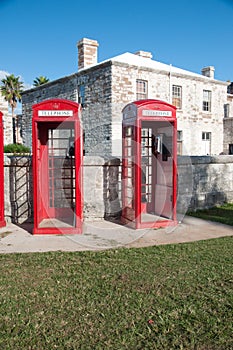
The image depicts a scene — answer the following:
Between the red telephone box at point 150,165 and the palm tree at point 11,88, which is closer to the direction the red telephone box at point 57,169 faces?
the red telephone box

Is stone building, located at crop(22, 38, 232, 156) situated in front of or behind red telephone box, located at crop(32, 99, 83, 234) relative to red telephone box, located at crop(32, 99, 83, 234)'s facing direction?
behind

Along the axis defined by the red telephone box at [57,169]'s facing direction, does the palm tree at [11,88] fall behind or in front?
behind

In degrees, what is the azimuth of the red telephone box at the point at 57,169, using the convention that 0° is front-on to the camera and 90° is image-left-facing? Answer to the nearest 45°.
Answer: approximately 0°

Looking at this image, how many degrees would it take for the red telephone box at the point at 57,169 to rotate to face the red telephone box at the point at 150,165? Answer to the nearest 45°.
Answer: approximately 90° to its left

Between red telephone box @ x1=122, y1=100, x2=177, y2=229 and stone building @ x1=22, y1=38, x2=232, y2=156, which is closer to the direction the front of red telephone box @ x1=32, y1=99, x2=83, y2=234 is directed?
the red telephone box
